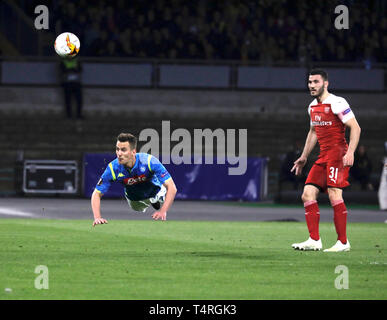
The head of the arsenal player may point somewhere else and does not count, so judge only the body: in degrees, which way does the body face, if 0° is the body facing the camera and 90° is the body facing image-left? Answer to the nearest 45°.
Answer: approximately 45°
